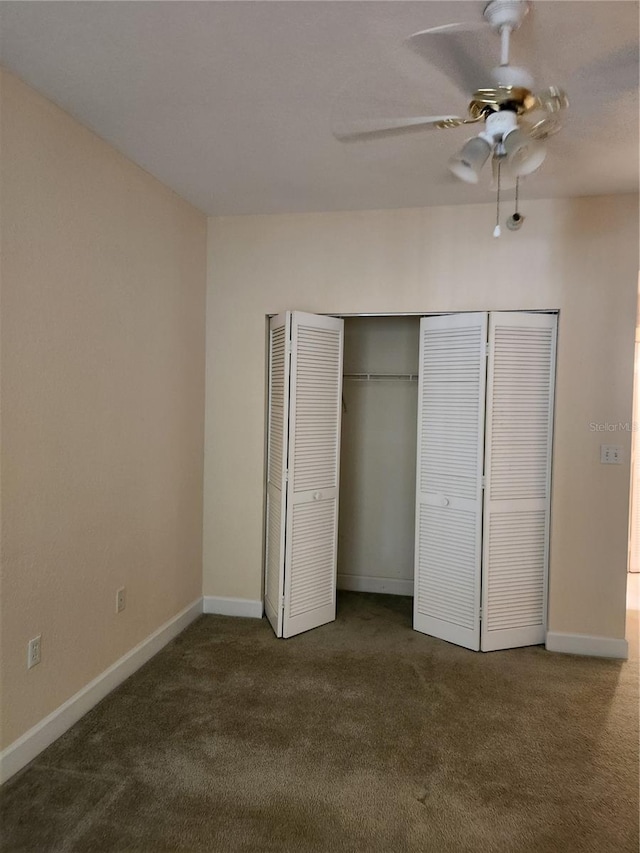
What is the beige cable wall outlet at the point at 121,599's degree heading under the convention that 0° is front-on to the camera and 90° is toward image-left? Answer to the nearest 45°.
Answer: approximately 315°

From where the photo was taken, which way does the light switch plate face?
toward the camera

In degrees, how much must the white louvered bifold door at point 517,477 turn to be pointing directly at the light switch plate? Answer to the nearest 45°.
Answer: approximately 90° to its left

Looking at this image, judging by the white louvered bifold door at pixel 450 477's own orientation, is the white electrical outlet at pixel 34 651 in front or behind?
in front

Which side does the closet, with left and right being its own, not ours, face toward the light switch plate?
left

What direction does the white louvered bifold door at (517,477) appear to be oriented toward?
toward the camera

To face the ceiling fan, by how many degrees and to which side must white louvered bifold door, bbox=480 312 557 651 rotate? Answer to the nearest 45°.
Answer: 0° — it already faces it

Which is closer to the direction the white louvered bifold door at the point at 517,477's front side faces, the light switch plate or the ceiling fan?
the ceiling fan

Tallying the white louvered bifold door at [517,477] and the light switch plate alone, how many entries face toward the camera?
2

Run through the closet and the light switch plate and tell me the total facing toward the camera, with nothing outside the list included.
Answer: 2

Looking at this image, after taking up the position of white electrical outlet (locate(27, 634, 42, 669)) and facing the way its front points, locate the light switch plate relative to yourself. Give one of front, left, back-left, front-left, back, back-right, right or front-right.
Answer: front-left

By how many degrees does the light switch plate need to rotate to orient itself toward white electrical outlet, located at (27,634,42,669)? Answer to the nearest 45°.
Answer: approximately 45° to its right

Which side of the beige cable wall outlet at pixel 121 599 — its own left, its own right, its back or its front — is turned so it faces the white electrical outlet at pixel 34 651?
right
